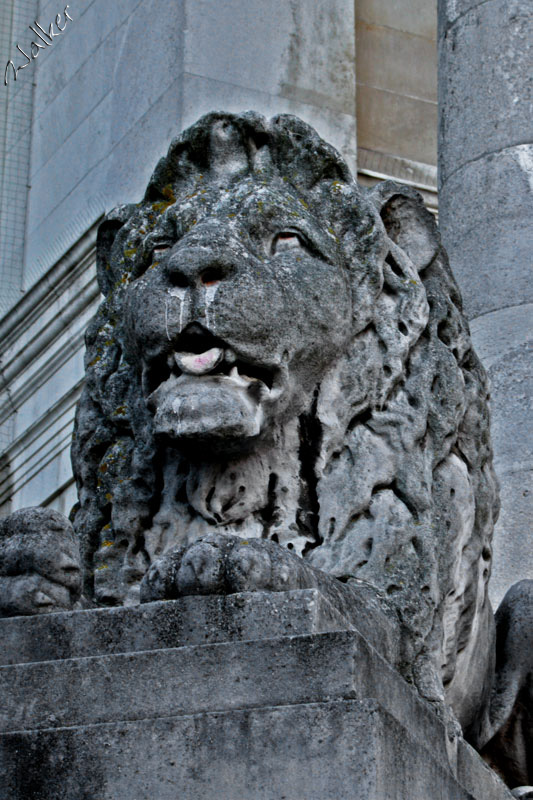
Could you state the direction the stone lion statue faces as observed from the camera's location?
facing the viewer and to the left of the viewer

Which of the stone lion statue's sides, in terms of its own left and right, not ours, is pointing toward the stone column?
back
